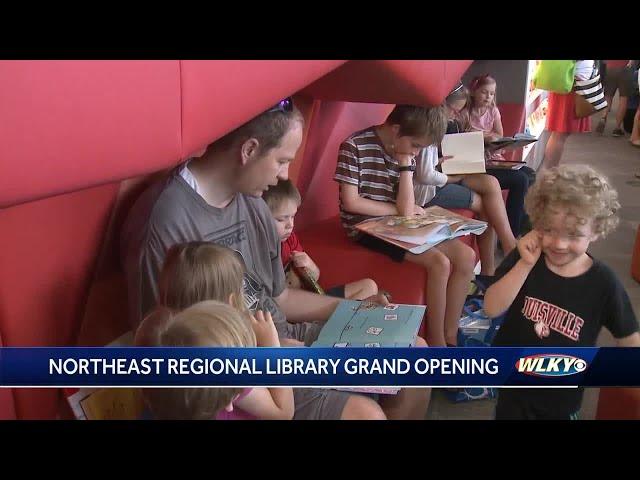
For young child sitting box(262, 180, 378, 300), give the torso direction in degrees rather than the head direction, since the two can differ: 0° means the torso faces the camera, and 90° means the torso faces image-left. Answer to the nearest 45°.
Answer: approximately 315°

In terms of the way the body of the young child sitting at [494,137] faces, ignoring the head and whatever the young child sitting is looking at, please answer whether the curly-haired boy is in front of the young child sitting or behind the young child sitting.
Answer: in front

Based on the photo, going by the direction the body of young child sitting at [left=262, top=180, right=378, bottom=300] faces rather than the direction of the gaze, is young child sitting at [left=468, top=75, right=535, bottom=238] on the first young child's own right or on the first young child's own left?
on the first young child's own left

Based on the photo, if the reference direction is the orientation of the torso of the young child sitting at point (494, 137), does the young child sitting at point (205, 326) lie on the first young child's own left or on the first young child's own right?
on the first young child's own right

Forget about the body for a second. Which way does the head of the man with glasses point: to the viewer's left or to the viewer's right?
to the viewer's right

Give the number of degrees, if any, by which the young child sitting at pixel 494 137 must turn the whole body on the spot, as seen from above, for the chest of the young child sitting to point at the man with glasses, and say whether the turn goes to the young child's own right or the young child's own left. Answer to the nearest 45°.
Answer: approximately 45° to the young child's own right

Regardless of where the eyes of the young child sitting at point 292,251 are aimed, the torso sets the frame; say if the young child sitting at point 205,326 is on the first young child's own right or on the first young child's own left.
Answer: on the first young child's own right

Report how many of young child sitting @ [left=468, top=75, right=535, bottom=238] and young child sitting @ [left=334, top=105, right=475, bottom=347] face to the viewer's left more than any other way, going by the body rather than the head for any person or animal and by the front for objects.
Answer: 0

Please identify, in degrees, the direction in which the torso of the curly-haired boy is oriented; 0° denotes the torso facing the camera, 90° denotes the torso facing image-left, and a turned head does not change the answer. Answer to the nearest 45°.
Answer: approximately 0°

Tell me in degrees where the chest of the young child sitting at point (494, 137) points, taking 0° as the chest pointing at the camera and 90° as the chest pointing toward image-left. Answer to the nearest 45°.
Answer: approximately 315°
